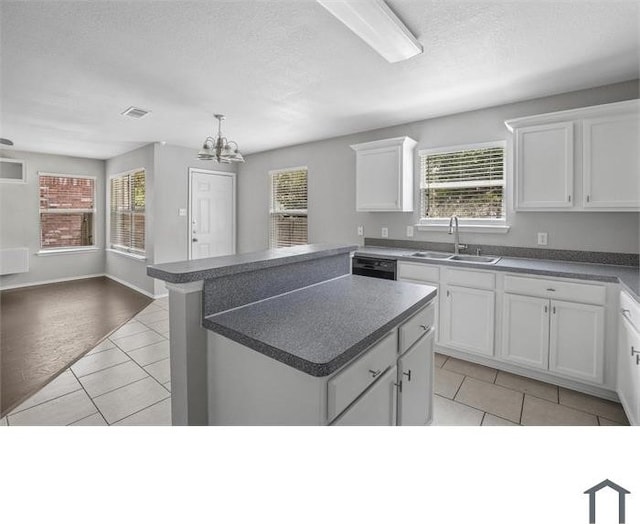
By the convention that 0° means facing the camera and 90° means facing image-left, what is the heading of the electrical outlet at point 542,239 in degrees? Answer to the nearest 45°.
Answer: approximately 0°

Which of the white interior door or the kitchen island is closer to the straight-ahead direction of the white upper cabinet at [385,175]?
the kitchen island

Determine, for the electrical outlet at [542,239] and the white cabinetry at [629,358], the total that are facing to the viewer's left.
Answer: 1

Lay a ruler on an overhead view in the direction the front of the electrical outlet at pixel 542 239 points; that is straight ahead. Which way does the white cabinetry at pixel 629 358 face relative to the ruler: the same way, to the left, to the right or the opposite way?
to the right

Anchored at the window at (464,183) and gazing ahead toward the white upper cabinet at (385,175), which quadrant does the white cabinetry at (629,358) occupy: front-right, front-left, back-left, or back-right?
back-left

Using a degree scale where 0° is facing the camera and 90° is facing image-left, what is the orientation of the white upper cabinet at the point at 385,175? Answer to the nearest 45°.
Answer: approximately 45°

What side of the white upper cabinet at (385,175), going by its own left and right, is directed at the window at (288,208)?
right

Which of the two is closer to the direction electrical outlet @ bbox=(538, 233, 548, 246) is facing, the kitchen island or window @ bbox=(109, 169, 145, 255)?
the kitchen island

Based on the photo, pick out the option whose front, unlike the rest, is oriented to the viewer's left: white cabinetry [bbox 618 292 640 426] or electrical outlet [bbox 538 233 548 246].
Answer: the white cabinetry

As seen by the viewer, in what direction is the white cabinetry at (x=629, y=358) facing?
to the viewer's left
